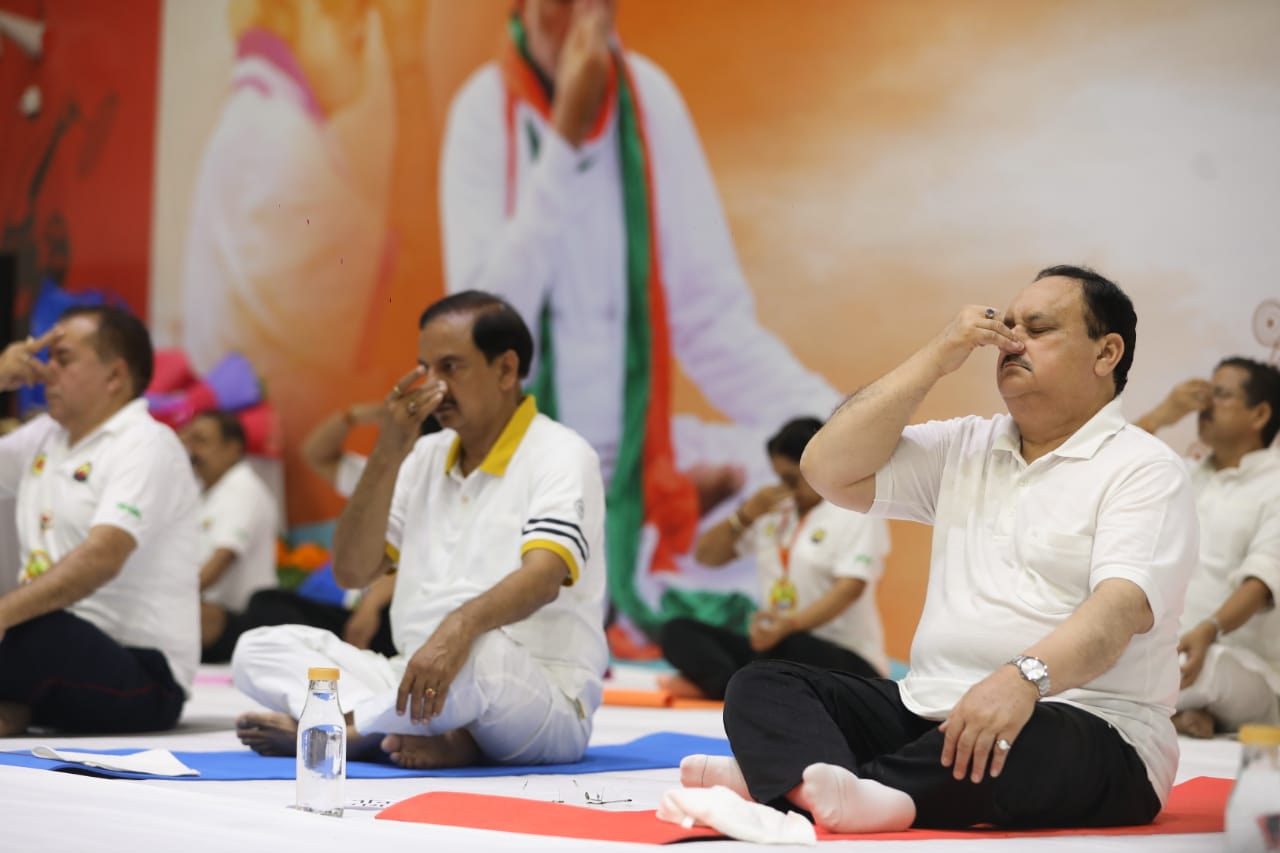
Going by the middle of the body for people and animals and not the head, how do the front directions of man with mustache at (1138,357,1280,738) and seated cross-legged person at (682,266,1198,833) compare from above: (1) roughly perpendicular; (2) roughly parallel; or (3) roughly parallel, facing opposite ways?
roughly parallel

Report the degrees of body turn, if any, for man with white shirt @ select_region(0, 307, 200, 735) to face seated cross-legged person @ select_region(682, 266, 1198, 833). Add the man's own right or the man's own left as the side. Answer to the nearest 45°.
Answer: approximately 90° to the man's own left

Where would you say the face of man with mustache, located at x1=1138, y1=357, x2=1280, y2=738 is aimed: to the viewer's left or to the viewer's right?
to the viewer's left

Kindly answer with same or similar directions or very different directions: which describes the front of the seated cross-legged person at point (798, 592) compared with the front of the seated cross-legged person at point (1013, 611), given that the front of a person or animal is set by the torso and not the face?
same or similar directions

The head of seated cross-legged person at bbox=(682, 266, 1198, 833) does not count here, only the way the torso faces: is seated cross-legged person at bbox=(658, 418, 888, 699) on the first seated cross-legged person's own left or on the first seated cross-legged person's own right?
on the first seated cross-legged person's own right

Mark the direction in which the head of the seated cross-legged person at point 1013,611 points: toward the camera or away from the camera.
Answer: toward the camera

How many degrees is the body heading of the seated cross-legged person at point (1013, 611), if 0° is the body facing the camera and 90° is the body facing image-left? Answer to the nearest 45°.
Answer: approximately 45°

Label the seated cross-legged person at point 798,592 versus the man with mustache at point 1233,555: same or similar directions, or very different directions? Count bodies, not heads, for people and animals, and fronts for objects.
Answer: same or similar directions

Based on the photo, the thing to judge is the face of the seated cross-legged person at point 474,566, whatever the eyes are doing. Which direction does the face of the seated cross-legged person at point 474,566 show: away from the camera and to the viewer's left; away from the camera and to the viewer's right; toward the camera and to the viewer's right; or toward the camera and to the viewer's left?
toward the camera and to the viewer's left

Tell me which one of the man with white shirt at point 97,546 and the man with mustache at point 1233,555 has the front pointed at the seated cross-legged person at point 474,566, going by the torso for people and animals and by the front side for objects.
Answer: the man with mustache at point 1233,555

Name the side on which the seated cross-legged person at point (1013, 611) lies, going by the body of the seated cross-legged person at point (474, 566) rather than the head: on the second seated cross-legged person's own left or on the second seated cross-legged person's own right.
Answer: on the second seated cross-legged person's own left

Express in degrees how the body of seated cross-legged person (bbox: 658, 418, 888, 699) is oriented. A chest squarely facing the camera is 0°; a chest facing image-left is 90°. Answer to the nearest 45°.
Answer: approximately 45°
